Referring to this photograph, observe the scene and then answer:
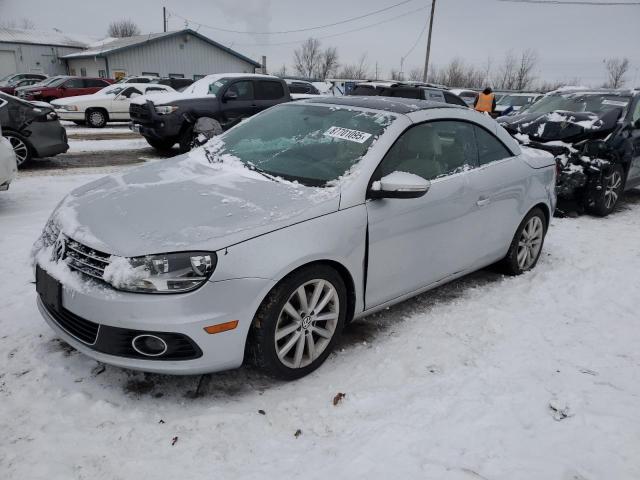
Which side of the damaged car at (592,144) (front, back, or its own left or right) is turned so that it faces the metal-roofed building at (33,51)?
right

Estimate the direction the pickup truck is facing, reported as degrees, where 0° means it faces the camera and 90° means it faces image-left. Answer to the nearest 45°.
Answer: approximately 45°

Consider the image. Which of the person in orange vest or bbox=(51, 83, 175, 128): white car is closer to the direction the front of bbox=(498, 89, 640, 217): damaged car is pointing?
the white car

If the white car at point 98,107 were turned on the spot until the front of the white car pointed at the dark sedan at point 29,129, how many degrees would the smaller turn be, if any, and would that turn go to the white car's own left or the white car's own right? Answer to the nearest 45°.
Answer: approximately 45° to the white car's own left

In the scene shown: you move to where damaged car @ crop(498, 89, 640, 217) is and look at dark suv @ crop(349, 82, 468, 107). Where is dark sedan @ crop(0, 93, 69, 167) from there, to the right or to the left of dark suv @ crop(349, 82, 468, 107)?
left
